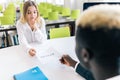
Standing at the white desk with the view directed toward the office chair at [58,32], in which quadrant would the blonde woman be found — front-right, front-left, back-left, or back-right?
front-left

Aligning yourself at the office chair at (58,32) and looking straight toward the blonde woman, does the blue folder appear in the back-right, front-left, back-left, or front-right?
front-left

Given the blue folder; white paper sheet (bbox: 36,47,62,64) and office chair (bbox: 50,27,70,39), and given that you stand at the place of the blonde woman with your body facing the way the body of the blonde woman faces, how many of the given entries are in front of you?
2

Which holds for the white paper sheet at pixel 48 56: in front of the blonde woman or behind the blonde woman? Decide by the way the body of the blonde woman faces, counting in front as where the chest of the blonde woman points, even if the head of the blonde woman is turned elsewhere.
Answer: in front

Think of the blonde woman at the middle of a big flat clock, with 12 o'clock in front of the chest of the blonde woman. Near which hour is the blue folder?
The blue folder is roughly at 12 o'clock from the blonde woman.

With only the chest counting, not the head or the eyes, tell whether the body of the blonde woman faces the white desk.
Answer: yes

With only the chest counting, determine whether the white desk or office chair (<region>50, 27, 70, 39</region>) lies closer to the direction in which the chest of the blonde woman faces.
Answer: the white desk

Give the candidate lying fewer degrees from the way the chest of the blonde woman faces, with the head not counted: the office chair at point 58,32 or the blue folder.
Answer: the blue folder

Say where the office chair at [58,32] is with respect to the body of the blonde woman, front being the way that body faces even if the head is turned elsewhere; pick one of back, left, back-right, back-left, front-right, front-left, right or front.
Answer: back-left

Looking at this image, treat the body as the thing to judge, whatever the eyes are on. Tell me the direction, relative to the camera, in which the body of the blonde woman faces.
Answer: toward the camera

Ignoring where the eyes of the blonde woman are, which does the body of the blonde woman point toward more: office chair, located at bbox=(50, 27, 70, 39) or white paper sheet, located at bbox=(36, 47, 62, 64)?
the white paper sheet
